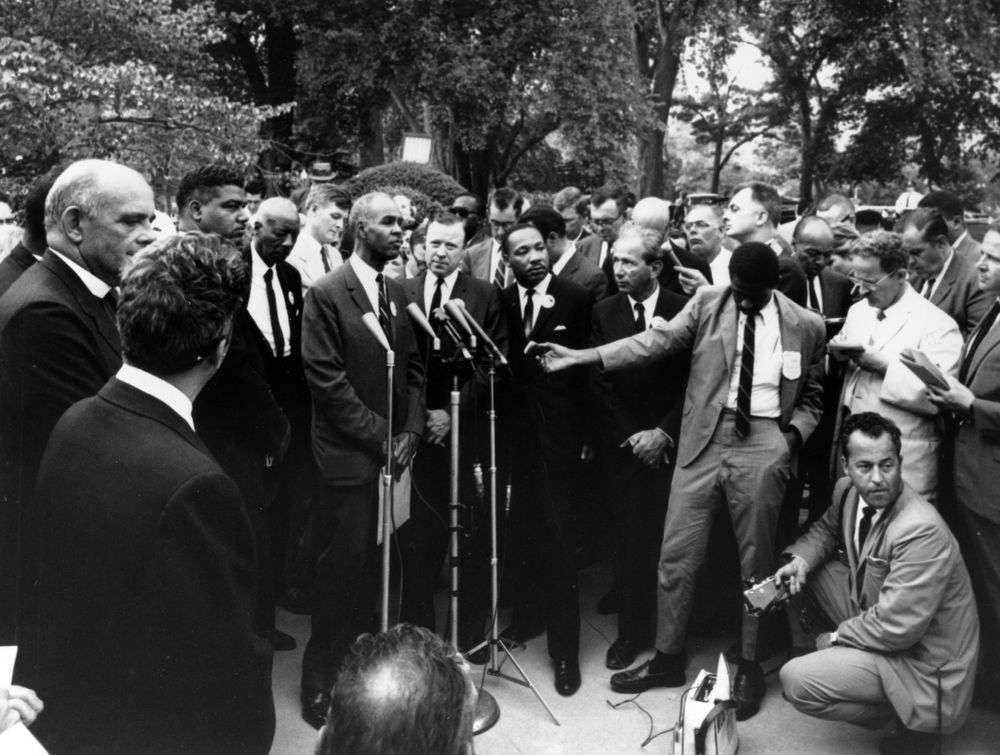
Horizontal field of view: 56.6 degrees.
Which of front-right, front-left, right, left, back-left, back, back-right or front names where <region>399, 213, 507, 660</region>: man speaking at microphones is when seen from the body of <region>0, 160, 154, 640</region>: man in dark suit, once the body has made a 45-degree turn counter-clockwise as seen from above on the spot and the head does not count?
front

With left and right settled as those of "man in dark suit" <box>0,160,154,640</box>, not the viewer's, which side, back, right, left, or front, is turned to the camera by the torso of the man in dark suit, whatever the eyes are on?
right

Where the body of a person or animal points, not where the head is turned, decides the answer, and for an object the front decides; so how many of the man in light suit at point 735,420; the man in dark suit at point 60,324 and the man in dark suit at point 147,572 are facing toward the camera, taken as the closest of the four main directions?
1

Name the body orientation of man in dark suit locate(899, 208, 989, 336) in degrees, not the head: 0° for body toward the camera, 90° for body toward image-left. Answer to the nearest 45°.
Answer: approximately 45°

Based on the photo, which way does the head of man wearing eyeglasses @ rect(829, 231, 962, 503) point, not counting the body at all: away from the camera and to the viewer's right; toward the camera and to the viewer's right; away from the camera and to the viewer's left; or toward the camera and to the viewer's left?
toward the camera and to the viewer's left

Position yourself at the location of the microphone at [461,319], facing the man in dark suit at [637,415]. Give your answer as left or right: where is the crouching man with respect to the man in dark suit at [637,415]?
right

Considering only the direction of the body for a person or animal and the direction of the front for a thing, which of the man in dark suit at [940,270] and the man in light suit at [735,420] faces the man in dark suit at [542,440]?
the man in dark suit at [940,270]

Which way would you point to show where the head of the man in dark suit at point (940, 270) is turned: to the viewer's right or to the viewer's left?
to the viewer's left

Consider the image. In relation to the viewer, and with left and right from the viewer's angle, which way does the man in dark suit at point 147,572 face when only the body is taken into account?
facing away from the viewer and to the right of the viewer

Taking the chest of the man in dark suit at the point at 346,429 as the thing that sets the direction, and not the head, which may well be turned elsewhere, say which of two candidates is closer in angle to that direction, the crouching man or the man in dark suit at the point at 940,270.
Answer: the crouching man

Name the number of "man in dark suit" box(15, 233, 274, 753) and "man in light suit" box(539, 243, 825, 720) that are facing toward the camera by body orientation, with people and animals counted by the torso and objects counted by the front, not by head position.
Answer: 1

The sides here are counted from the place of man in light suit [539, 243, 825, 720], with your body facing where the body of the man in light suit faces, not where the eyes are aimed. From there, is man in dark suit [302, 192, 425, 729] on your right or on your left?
on your right

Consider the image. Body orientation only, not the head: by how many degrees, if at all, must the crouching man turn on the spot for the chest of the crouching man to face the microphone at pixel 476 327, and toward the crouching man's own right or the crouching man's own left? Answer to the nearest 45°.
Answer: approximately 45° to the crouching man's own right

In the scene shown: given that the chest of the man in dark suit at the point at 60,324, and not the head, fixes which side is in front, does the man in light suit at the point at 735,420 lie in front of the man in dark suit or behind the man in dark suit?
in front
